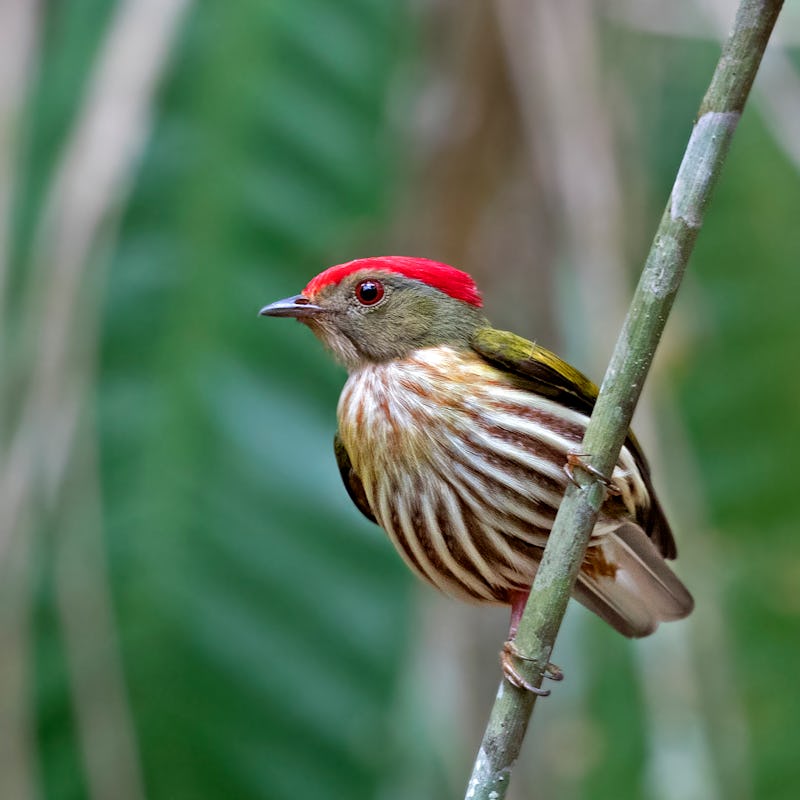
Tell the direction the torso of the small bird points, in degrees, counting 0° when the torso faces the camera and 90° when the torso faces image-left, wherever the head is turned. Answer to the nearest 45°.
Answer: approximately 45°
